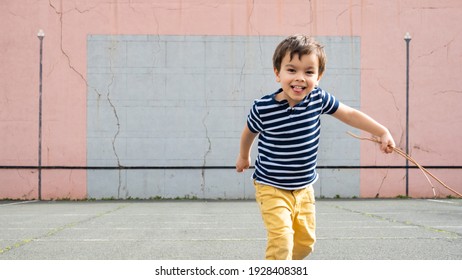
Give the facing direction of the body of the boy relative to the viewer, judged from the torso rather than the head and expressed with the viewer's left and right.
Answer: facing the viewer

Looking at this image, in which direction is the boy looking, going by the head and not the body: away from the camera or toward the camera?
toward the camera
